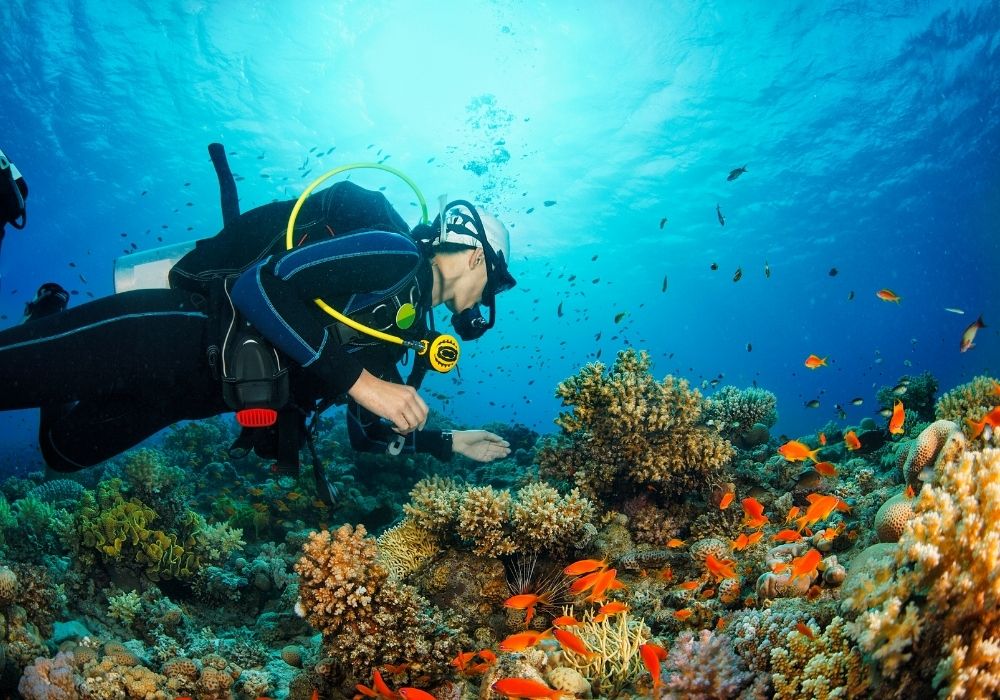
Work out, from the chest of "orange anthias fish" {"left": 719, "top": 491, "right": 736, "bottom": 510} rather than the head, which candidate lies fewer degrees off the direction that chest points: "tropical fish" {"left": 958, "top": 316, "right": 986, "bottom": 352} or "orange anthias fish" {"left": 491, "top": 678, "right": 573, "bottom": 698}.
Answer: the orange anthias fish

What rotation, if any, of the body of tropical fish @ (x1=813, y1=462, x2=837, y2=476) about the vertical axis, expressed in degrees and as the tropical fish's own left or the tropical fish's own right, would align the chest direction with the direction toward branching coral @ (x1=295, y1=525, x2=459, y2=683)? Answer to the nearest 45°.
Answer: approximately 45° to the tropical fish's own left

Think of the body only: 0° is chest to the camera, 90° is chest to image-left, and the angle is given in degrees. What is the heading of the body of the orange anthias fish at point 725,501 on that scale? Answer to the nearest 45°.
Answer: approximately 90°

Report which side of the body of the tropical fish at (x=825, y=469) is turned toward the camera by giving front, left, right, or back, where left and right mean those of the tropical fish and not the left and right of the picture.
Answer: left

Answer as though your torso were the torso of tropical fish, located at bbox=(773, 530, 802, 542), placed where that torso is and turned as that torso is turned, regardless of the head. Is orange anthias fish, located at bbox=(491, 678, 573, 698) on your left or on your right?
on your left

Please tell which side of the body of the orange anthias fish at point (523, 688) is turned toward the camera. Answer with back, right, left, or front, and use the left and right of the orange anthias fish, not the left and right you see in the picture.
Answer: left
